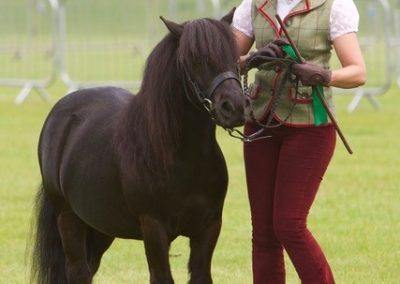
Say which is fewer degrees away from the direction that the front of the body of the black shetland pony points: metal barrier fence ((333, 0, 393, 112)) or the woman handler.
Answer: the woman handler

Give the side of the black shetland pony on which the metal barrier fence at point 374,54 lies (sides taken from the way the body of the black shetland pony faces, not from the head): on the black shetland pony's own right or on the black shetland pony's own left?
on the black shetland pony's own left

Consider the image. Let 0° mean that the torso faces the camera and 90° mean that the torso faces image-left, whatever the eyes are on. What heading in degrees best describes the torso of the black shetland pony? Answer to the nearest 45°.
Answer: approximately 315°

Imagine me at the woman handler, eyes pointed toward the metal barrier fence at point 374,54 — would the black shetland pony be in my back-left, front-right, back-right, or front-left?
back-left

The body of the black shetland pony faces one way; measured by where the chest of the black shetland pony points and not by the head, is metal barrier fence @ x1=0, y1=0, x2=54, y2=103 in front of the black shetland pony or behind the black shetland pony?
behind
